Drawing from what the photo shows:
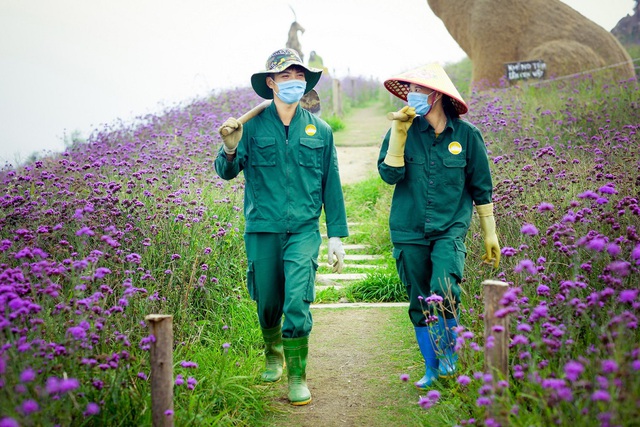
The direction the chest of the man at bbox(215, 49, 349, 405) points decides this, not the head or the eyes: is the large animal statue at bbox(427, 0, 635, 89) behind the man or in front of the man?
behind

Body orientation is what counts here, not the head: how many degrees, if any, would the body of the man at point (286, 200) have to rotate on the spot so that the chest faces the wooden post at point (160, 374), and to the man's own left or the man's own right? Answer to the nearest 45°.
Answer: approximately 45° to the man's own right

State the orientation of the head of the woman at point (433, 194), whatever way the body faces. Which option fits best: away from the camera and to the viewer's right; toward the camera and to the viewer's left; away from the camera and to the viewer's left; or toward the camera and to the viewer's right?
toward the camera and to the viewer's left

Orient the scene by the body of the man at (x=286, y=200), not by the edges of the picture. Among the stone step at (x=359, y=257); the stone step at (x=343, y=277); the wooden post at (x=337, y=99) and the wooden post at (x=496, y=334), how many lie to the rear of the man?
3

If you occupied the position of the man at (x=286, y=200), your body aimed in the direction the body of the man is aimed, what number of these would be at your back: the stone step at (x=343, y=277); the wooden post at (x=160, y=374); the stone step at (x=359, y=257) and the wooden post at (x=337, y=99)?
3

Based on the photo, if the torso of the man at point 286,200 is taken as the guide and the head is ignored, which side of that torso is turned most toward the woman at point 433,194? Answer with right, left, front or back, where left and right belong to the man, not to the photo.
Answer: left

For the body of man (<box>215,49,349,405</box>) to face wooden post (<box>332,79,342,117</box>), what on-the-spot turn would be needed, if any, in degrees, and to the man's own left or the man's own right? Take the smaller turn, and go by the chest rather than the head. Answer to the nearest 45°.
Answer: approximately 180°

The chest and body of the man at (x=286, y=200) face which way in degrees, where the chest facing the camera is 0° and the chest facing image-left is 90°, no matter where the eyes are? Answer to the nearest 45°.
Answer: approximately 0°

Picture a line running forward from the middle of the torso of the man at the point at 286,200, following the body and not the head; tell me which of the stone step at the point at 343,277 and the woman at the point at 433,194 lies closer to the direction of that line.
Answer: the woman

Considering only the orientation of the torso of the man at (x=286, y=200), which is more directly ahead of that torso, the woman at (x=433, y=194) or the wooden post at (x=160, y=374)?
the wooden post

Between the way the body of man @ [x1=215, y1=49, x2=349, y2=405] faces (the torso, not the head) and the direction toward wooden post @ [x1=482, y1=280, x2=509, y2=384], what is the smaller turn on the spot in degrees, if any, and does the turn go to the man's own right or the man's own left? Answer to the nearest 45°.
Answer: approximately 45° to the man's own left

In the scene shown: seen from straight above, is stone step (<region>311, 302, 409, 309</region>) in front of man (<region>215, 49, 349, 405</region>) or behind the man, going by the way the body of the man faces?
behind
